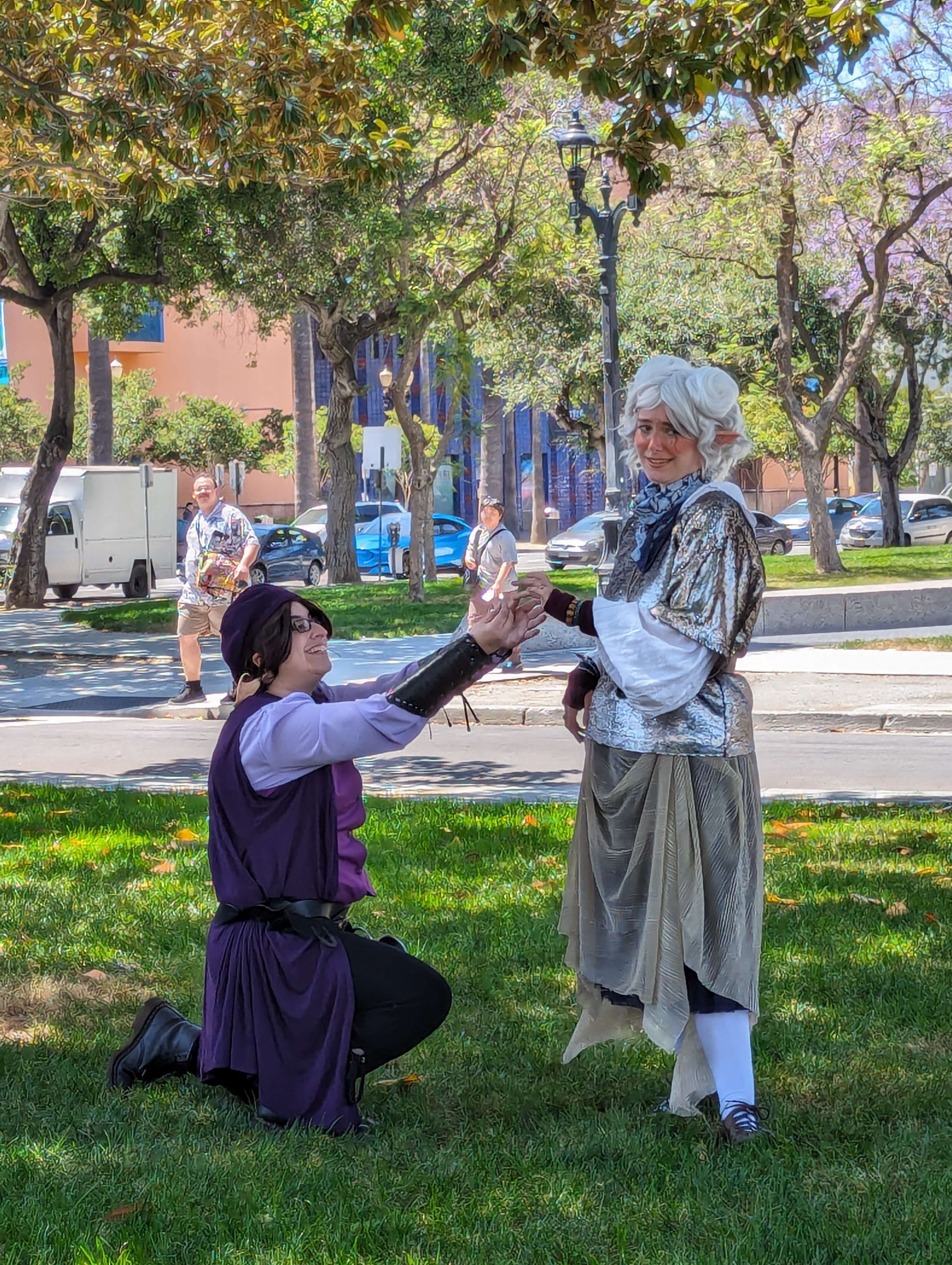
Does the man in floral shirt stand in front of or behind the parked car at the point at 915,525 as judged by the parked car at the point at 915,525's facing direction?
in front

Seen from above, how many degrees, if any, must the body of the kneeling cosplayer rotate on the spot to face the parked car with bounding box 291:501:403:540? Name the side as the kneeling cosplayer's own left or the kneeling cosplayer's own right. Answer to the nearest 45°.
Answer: approximately 90° to the kneeling cosplayer's own left

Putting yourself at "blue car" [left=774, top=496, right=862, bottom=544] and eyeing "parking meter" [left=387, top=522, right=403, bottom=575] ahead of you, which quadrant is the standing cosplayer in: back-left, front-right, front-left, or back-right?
front-left

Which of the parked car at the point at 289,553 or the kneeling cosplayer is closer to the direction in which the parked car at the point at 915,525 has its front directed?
the parked car

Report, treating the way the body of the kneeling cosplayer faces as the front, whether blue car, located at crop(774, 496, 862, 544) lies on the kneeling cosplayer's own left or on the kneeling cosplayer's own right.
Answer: on the kneeling cosplayer's own left

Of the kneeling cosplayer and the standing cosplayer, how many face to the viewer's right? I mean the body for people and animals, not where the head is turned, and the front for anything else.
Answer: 1

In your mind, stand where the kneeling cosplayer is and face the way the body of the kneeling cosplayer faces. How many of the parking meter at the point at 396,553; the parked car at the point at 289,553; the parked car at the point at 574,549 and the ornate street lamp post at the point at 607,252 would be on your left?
4

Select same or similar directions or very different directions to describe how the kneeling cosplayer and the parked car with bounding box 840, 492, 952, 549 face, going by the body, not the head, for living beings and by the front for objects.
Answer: very different directions

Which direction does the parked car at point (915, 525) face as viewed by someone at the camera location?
facing the viewer and to the left of the viewer

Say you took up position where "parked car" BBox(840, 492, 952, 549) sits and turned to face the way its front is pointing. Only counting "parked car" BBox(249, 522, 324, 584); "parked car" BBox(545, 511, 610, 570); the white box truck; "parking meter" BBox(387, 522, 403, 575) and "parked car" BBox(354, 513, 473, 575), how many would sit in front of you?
5

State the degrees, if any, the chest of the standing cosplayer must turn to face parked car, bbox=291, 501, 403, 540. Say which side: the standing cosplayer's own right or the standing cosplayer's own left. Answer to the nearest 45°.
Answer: approximately 135° to the standing cosplayer's own right

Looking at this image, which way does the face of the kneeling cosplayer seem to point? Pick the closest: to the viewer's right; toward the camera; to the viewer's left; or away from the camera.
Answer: to the viewer's right

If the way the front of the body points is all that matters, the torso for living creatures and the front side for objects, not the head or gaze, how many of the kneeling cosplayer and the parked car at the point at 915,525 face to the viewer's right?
1

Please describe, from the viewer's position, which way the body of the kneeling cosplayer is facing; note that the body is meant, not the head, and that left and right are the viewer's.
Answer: facing to the right of the viewer

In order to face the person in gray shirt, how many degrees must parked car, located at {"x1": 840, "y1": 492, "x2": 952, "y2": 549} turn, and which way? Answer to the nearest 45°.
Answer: approximately 45° to its left

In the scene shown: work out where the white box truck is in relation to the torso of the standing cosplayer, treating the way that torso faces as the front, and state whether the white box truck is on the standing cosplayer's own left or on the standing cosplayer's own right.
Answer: on the standing cosplayer's own right

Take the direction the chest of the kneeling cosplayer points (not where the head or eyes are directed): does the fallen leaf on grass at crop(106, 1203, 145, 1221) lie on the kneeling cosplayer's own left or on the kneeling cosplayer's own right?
on the kneeling cosplayer's own right

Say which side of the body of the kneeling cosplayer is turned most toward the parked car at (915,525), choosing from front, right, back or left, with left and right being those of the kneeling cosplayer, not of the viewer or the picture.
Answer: left
